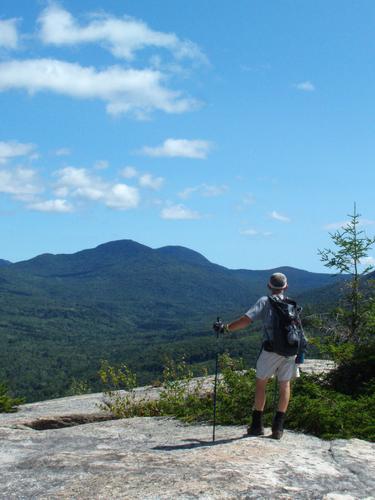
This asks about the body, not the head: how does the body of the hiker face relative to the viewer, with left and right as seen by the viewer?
facing away from the viewer and to the left of the viewer

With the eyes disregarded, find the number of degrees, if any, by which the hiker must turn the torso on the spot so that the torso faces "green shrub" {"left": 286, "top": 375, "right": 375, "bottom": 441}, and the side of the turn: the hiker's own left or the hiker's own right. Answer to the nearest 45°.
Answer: approximately 90° to the hiker's own right

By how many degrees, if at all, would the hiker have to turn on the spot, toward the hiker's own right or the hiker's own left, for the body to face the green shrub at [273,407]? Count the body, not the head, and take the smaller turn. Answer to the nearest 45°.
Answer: approximately 45° to the hiker's own right
